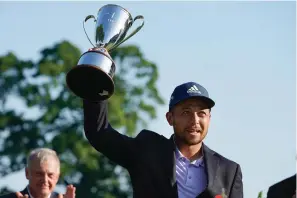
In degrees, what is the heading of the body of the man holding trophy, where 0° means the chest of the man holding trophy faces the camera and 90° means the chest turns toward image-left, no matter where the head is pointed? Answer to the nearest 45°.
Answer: approximately 315°
